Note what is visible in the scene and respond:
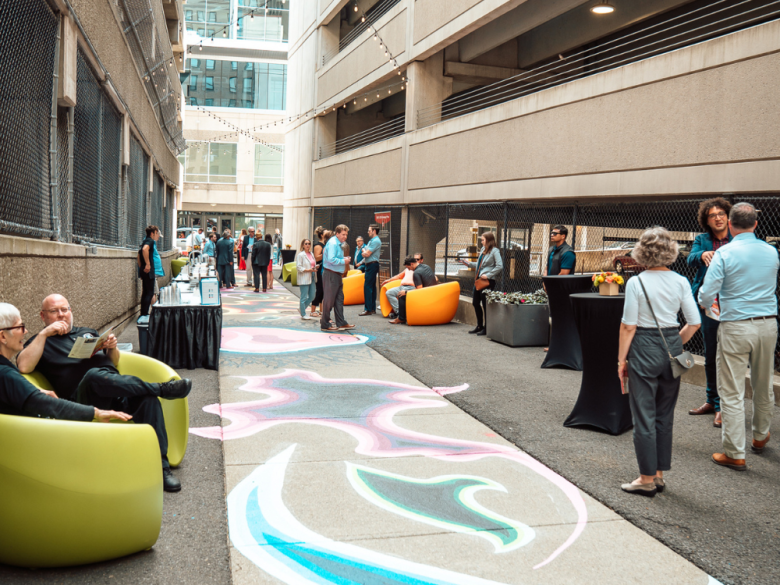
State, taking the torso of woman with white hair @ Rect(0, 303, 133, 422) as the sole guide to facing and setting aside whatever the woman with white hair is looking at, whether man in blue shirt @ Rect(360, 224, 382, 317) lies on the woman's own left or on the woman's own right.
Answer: on the woman's own left

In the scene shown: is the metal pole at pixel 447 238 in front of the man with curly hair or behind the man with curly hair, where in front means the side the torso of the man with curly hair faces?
behind

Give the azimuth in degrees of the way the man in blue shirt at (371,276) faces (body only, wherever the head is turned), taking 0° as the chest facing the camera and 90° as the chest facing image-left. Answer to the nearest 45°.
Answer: approximately 90°

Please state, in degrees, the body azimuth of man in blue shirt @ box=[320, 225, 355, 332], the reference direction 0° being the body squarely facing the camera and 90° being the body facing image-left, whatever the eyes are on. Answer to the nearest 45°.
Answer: approximately 270°

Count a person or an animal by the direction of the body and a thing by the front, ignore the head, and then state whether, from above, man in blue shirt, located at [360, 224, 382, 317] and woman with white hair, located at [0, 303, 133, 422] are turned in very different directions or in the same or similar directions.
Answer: very different directions

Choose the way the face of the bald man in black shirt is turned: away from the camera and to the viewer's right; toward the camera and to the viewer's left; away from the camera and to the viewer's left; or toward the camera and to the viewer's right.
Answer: toward the camera and to the viewer's right

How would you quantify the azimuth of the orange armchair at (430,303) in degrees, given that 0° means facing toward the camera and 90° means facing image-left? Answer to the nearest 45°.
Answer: approximately 90°

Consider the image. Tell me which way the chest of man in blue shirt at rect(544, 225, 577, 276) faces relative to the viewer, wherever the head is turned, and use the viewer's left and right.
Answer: facing the viewer and to the left of the viewer

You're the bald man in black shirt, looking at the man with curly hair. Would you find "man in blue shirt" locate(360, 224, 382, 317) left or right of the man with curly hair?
left

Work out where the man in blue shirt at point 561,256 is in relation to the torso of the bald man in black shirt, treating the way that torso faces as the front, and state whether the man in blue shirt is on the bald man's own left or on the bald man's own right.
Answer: on the bald man's own left

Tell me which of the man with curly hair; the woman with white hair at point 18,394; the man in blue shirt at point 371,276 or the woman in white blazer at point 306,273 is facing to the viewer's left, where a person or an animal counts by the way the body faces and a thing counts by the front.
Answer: the man in blue shirt

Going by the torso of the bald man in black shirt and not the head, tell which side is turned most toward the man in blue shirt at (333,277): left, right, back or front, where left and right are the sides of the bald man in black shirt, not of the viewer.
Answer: left
